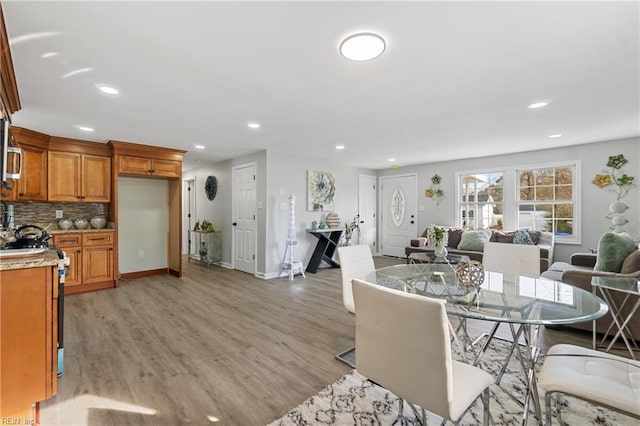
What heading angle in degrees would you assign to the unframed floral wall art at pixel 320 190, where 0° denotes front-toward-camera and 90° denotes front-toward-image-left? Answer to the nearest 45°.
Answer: approximately 315°

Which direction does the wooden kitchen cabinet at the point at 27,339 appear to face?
to the viewer's right

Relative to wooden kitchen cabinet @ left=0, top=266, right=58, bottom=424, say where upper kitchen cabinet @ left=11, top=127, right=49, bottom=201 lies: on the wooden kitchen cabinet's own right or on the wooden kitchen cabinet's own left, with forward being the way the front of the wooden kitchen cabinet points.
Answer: on the wooden kitchen cabinet's own left

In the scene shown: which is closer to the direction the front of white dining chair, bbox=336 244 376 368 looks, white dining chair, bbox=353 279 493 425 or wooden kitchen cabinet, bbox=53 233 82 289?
the white dining chair

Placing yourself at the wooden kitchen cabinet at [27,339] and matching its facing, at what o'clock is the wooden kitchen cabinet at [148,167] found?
the wooden kitchen cabinet at [148,167] is roughly at 10 o'clock from the wooden kitchen cabinet at [27,339].

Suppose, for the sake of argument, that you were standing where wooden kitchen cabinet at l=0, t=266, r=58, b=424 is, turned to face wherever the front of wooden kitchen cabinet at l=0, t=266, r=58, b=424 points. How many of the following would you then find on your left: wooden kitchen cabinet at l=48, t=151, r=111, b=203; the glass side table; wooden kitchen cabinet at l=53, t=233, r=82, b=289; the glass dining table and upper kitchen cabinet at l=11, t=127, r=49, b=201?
3
